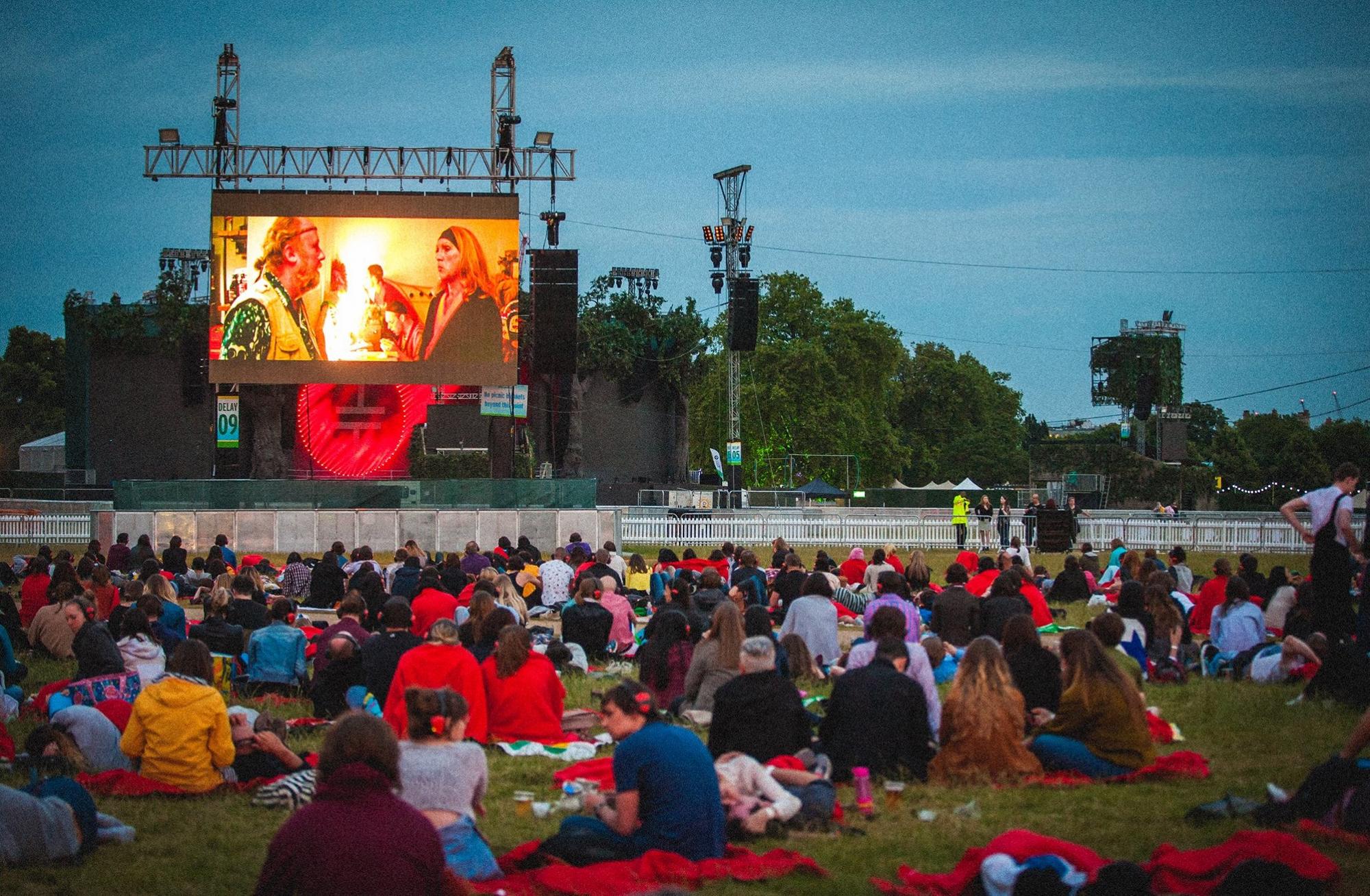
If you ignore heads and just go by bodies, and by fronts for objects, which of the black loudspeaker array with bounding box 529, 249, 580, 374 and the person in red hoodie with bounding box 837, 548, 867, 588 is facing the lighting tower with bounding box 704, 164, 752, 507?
the person in red hoodie

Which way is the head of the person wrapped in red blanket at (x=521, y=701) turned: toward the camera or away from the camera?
away from the camera

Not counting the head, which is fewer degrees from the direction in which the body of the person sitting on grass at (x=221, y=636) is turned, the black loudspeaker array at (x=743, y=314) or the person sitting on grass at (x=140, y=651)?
the black loudspeaker array

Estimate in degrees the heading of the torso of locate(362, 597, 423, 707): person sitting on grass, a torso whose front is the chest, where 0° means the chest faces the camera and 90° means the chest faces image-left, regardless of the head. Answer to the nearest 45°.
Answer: approximately 180°

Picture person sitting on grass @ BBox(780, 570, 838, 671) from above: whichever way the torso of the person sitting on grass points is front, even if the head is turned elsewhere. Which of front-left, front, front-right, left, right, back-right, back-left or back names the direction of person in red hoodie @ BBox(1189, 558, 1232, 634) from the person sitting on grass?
front-right

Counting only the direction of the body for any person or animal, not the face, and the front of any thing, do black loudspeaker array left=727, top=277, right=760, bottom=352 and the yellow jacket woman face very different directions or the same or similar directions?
very different directions

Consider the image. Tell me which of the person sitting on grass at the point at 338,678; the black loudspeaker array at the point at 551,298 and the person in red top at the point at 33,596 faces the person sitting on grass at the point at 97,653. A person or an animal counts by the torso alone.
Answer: the black loudspeaker array

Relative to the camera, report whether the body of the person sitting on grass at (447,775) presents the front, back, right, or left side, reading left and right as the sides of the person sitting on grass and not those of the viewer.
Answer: back

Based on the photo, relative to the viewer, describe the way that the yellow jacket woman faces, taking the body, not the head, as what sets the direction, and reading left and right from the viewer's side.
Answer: facing away from the viewer

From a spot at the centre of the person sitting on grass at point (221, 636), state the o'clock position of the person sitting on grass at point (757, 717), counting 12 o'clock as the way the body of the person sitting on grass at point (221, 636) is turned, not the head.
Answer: the person sitting on grass at point (757, 717) is roughly at 5 o'clock from the person sitting on grass at point (221, 636).

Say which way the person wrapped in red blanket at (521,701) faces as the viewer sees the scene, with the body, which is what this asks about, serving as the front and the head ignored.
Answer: away from the camera

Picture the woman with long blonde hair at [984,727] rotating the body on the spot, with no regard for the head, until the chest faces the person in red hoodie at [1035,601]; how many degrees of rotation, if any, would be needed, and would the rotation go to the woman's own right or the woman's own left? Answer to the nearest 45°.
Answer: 0° — they already face them

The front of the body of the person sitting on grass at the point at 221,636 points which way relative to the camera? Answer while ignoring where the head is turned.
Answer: away from the camera

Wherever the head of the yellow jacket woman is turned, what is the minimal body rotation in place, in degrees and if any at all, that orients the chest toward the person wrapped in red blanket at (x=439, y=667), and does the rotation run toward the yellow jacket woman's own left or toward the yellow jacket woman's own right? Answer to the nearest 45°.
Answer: approximately 90° to the yellow jacket woman's own right

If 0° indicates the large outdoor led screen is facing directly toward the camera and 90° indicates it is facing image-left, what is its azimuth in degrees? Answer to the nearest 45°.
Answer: approximately 0°
